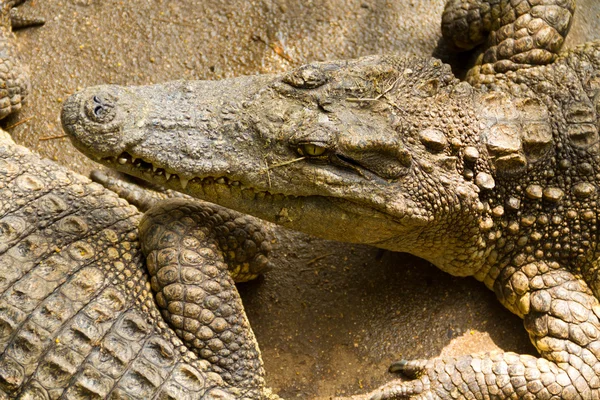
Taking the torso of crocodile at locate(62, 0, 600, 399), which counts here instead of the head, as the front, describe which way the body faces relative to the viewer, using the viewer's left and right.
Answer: facing to the left of the viewer

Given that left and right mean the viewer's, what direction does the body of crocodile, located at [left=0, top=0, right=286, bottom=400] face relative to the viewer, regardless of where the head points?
facing away from the viewer and to the left of the viewer
